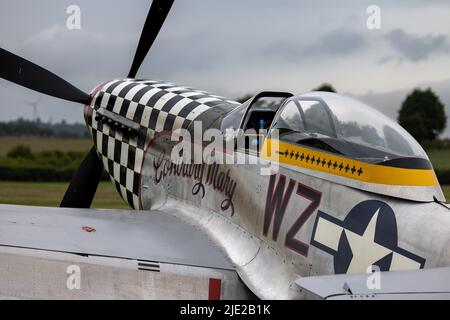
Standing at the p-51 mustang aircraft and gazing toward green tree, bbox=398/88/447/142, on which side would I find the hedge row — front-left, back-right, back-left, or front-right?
front-left

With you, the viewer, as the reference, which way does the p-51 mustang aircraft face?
facing away from the viewer and to the left of the viewer

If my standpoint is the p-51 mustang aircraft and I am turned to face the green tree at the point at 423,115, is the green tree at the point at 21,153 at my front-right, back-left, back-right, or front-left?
front-left

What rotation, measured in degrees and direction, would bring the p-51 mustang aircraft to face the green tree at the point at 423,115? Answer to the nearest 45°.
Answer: approximately 45° to its right

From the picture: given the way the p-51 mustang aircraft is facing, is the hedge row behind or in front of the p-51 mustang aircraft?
in front

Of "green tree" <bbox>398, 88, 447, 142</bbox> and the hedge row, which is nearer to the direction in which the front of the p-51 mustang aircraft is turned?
the hedge row

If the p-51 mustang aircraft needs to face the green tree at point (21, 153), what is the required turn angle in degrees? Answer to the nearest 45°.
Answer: approximately 45° to its right
